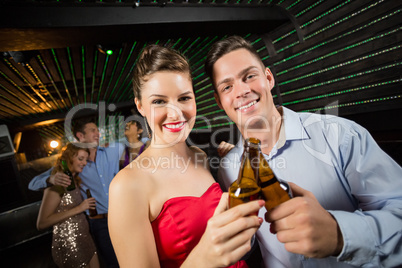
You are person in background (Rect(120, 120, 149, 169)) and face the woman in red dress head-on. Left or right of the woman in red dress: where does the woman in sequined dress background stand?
right

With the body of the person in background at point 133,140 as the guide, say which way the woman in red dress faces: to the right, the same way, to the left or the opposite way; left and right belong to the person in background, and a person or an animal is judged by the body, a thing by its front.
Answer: to the left

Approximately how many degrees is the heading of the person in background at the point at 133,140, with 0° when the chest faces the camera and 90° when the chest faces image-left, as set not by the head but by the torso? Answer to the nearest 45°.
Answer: approximately 45°

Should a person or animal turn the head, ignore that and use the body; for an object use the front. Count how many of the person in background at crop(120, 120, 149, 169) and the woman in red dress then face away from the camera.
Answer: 0

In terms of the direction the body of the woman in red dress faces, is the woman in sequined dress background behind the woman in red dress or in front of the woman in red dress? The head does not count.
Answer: behind

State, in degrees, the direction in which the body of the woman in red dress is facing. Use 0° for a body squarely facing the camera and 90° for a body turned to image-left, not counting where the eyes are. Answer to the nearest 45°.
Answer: approximately 315°

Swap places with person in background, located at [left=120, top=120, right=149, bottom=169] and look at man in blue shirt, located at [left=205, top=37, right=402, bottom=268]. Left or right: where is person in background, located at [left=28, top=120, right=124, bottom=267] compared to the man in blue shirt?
right
